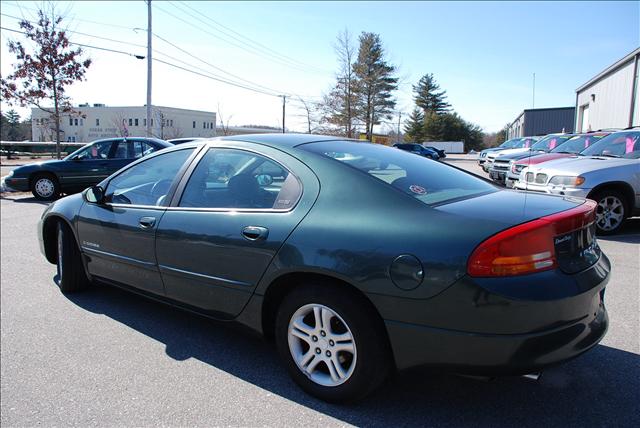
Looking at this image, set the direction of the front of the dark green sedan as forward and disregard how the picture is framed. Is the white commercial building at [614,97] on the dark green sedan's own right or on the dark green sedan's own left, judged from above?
on the dark green sedan's own right

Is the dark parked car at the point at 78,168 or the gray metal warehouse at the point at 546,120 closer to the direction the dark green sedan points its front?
the dark parked car

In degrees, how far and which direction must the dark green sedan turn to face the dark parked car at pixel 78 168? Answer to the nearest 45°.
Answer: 0° — it already faces it

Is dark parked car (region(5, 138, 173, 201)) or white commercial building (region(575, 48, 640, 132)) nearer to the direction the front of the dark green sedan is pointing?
the dark parked car

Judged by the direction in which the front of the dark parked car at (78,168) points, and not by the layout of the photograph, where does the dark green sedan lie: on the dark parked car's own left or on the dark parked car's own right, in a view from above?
on the dark parked car's own left

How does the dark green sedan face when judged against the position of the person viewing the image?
facing away from the viewer and to the left of the viewer

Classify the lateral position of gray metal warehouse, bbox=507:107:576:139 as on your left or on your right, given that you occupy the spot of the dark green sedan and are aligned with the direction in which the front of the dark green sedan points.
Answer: on your right

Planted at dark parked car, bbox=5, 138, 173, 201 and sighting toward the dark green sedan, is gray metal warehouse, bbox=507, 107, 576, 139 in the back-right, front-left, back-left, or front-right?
back-left

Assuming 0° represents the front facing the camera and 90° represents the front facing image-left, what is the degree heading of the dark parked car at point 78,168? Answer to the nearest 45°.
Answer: approximately 90°
